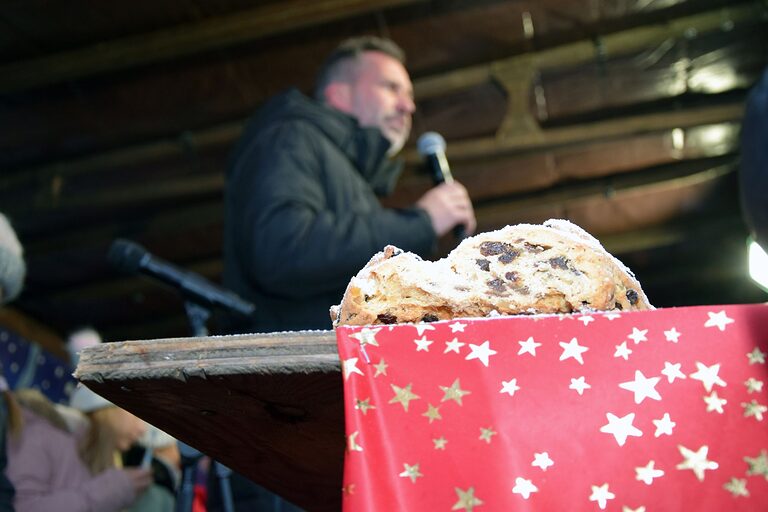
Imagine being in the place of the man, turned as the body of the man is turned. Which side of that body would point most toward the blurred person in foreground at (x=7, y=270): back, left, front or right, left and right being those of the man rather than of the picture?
back

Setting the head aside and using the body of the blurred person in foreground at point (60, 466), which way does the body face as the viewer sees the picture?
to the viewer's right

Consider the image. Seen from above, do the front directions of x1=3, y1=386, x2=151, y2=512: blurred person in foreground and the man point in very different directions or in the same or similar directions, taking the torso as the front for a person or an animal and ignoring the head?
same or similar directions

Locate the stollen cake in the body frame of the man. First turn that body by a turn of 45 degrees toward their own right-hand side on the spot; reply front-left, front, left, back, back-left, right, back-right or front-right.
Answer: front-right

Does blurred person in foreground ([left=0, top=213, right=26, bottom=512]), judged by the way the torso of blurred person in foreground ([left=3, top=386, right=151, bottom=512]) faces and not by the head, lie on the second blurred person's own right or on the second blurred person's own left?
on the second blurred person's own right

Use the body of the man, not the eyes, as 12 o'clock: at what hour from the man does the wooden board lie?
The wooden board is roughly at 3 o'clock from the man.

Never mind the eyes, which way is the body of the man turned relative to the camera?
to the viewer's right

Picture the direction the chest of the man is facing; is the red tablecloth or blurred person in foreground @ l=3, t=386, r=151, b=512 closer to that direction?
the red tablecloth

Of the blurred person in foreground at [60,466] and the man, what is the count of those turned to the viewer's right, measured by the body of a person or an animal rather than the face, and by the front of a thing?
2
